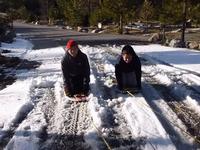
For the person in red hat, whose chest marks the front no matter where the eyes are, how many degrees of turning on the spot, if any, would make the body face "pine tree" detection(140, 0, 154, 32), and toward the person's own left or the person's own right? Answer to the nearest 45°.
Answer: approximately 180°

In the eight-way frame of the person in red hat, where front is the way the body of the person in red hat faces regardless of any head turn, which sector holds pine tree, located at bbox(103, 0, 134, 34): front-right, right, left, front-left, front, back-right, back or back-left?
back

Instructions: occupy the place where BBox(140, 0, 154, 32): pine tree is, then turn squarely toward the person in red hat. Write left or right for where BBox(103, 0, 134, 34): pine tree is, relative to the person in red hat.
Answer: right

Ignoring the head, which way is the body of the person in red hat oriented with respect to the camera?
toward the camera

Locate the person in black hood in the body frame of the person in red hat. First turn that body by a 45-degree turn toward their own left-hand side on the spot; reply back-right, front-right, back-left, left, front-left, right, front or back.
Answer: front-left
